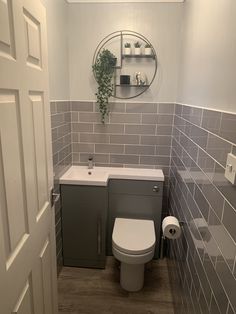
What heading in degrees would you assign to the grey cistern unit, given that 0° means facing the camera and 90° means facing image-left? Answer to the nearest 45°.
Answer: approximately 0°

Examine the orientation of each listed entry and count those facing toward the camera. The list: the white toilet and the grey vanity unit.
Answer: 2

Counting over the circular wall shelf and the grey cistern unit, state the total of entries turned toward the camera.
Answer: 2
